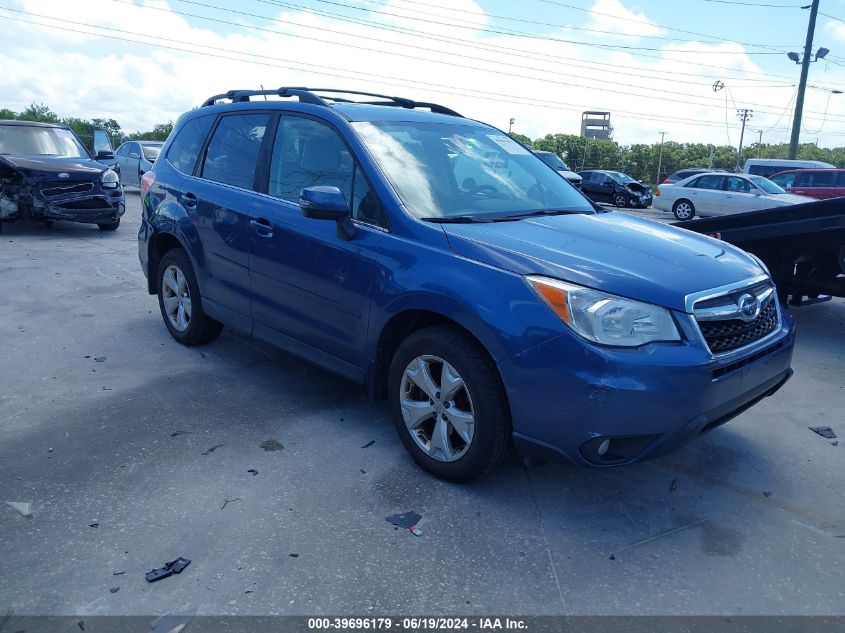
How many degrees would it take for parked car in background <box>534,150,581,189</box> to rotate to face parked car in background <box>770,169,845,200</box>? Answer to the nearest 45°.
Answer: approximately 90° to its left

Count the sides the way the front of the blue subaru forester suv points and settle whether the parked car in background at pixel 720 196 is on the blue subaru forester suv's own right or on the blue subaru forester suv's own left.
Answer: on the blue subaru forester suv's own left

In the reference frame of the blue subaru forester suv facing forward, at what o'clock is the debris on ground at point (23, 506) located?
The debris on ground is roughly at 4 o'clock from the blue subaru forester suv.

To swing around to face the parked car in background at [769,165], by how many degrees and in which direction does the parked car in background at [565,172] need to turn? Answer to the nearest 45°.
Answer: approximately 135° to its left

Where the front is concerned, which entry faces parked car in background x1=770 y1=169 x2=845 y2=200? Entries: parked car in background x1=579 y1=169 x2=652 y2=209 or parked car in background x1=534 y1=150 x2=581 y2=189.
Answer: parked car in background x1=579 y1=169 x2=652 y2=209

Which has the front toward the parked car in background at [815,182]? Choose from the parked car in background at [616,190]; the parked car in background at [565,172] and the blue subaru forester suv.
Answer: the parked car in background at [616,190]

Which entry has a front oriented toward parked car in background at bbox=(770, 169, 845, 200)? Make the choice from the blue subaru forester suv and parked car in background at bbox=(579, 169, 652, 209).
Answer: parked car in background at bbox=(579, 169, 652, 209)

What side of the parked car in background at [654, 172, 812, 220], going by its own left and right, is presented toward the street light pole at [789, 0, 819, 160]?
left

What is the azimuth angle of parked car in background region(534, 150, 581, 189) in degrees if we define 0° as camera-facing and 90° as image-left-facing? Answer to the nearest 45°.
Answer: approximately 315°

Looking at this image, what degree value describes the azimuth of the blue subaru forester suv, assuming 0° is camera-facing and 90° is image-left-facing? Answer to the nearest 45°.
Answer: approximately 315°

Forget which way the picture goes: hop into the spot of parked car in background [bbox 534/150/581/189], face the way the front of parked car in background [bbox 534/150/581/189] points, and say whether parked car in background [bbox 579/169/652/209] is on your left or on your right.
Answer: on your left
